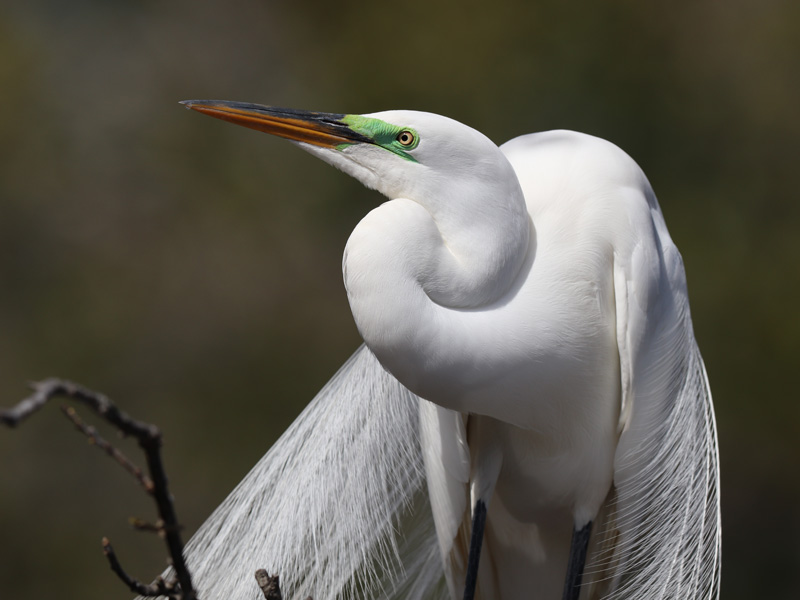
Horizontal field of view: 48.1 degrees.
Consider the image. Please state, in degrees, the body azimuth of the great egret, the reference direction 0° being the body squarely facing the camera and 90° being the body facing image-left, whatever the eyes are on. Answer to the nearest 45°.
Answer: approximately 45°
